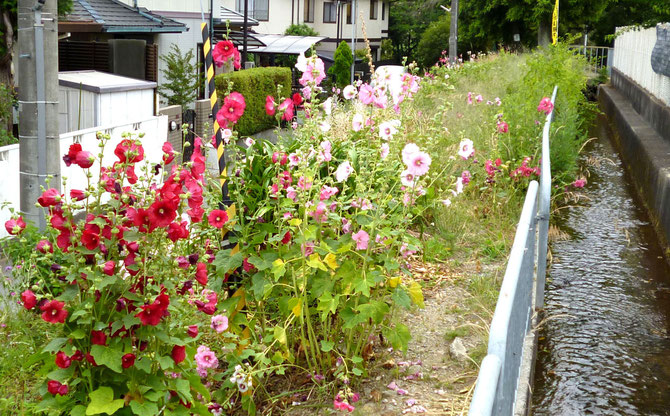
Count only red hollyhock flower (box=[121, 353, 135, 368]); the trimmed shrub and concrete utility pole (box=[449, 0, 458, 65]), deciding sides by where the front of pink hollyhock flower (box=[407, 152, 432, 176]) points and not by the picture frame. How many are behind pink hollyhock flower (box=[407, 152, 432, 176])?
2

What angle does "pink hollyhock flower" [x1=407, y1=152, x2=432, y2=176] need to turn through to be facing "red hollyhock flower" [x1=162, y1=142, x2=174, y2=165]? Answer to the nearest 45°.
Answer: approximately 45° to its right

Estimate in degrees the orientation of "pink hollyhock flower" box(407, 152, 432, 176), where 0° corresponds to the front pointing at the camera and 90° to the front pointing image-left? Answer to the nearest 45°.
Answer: approximately 0°

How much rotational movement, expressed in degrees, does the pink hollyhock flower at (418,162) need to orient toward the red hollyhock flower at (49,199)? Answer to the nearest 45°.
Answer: approximately 45° to its right

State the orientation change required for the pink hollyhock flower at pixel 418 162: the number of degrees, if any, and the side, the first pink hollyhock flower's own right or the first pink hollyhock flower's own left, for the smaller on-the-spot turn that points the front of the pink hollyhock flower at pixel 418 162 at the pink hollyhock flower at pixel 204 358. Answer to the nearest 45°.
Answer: approximately 45° to the first pink hollyhock flower's own right

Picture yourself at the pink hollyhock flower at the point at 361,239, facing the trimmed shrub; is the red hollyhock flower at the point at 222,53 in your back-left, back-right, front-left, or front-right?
front-left

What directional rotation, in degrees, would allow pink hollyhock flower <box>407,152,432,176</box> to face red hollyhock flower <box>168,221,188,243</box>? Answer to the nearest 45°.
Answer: approximately 45° to its right

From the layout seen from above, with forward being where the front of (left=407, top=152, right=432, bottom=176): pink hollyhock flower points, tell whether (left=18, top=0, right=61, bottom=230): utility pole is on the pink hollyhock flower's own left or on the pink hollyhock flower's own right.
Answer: on the pink hollyhock flower's own right

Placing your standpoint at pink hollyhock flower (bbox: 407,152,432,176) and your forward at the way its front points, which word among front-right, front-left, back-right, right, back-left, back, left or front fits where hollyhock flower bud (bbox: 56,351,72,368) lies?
front-right

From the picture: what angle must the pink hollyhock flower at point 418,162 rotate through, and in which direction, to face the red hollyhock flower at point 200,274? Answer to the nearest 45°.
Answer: approximately 45° to its right

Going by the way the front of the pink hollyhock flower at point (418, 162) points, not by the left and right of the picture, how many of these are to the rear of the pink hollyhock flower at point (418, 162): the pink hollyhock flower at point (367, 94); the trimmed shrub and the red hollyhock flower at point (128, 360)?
2

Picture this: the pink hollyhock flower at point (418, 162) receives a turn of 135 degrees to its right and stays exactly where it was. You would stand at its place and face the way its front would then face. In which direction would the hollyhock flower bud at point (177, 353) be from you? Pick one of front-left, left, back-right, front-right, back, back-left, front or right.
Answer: left

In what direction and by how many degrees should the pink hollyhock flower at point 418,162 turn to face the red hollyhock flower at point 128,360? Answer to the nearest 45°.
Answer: approximately 45° to its right

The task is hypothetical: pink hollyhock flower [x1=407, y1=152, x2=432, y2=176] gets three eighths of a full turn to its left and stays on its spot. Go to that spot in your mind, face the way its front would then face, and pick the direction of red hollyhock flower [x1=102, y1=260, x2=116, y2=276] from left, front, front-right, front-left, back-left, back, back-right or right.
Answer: back

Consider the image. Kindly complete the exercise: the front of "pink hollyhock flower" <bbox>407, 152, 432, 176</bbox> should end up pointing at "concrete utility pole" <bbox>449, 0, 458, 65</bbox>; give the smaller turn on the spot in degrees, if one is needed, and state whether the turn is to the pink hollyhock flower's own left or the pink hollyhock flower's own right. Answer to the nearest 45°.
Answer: approximately 180°
